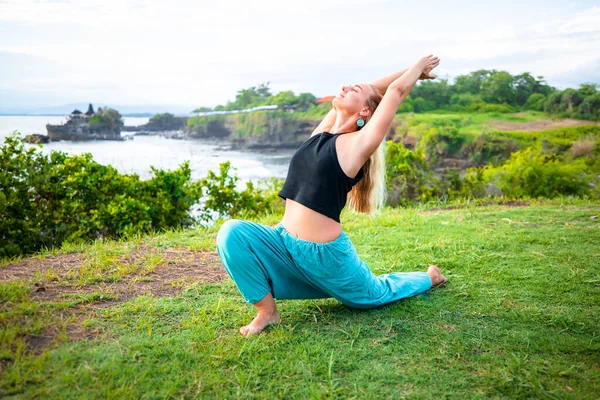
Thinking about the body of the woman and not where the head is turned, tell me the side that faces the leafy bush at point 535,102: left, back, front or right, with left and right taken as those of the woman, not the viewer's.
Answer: back

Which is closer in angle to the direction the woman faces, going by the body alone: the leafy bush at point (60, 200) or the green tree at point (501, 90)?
the leafy bush

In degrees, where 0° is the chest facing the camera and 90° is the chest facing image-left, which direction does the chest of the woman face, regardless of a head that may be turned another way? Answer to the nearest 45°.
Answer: approximately 45°

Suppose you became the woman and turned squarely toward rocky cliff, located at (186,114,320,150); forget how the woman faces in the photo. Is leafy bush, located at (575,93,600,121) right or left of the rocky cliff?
right

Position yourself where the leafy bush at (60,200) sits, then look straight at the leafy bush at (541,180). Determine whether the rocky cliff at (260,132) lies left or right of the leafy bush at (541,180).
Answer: left

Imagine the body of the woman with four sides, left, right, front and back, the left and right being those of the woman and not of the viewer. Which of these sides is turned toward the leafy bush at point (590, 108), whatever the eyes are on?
back

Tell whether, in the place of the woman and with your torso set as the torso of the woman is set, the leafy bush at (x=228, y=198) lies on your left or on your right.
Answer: on your right

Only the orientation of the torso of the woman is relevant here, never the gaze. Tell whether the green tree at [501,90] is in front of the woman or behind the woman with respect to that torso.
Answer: behind

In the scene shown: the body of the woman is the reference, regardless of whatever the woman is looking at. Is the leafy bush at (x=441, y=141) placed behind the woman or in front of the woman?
behind

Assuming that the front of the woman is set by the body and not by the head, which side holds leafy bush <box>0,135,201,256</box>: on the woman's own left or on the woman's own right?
on the woman's own right
